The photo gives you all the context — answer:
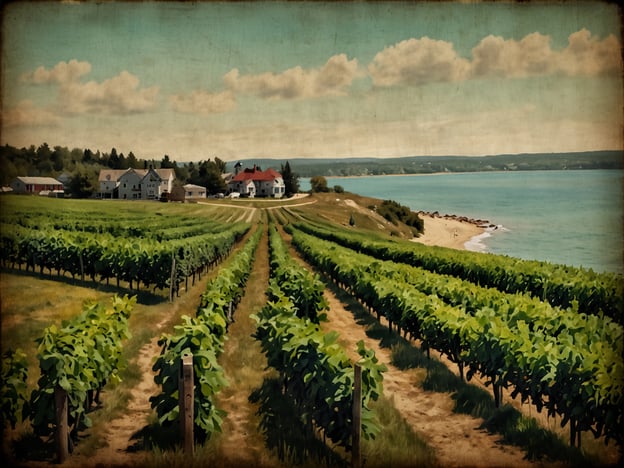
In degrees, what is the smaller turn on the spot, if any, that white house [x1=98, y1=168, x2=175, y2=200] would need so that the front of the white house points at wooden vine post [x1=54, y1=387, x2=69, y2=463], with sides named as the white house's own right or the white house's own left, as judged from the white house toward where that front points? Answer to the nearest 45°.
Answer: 0° — it already faces it

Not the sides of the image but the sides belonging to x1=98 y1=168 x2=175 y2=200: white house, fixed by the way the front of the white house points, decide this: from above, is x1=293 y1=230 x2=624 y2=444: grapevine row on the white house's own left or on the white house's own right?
on the white house's own left

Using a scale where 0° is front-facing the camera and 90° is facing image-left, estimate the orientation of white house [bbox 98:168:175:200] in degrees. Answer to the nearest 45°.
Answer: approximately 0°

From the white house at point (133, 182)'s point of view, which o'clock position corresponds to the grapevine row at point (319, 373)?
The grapevine row is roughly at 11 o'clock from the white house.

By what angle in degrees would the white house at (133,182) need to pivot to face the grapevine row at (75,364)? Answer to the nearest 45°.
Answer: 0° — it already faces it

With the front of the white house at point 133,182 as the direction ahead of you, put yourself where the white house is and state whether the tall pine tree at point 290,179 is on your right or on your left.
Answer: on your left

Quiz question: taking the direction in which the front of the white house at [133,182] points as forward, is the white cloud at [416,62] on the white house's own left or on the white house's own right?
on the white house's own left

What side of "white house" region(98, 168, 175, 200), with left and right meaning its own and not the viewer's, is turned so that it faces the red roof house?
left
